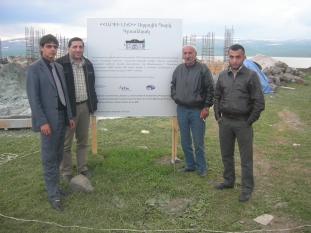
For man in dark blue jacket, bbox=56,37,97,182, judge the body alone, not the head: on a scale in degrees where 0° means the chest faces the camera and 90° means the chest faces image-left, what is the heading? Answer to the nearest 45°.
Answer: approximately 0°

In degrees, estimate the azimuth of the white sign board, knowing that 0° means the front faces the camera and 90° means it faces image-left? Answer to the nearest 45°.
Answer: approximately 0°

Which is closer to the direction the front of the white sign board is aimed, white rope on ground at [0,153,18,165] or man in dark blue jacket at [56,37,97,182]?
the man in dark blue jacket

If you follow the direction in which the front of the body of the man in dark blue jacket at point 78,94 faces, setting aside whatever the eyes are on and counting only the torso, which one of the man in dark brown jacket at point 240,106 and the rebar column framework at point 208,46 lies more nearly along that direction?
the man in dark brown jacket

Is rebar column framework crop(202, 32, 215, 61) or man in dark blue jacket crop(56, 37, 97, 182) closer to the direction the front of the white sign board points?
the man in dark blue jacket

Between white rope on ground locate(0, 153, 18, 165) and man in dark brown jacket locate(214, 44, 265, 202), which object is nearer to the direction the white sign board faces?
the man in dark brown jacket

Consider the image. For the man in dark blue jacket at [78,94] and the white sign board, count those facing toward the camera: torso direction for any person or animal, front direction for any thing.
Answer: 2

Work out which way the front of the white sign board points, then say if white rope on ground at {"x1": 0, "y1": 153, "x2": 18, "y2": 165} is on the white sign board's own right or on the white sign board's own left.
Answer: on the white sign board's own right
